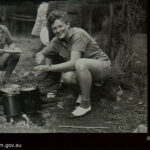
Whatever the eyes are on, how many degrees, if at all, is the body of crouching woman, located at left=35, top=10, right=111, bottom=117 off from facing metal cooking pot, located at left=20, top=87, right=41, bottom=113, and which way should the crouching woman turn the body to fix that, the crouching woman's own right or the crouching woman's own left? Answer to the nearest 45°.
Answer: approximately 45° to the crouching woman's own right

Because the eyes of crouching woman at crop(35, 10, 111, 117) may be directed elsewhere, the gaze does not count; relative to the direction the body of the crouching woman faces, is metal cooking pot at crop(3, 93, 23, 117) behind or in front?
in front

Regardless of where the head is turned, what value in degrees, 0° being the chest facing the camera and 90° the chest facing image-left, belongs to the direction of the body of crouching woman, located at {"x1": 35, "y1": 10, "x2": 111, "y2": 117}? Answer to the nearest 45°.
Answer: approximately 45°

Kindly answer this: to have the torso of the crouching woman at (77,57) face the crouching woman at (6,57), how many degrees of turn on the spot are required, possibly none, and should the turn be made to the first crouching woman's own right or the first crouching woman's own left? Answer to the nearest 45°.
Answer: approximately 45° to the first crouching woman's own right
